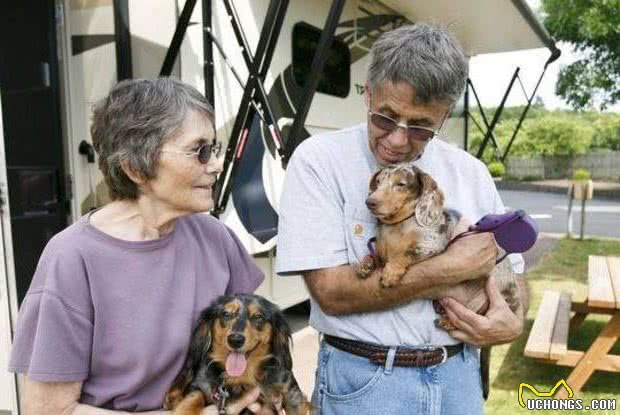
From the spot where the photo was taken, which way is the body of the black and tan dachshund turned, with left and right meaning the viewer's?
facing the viewer

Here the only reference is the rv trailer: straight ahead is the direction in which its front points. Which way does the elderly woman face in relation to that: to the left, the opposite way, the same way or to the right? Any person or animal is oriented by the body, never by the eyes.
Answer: to the right

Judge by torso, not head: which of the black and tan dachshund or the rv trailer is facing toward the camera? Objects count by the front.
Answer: the black and tan dachshund

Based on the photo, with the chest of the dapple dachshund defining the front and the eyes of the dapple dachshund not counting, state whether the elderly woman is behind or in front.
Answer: in front

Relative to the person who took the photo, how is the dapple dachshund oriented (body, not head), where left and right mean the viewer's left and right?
facing the viewer and to the left of the viewer

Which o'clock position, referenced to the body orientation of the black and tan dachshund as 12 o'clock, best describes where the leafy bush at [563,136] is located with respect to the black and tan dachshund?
The leafy bush is roughly at 7 o'clock from the black and tan dachshund.

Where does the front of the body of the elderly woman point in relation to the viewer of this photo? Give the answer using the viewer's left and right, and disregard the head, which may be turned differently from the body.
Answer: facing the viewer and to the right of the viewer

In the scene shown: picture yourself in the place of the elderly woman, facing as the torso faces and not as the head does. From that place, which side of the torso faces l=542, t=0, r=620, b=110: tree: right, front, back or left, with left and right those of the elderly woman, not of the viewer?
left

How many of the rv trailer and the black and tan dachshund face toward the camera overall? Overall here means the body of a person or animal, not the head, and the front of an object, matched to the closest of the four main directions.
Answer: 1

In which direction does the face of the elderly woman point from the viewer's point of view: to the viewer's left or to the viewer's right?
to the viewer's right

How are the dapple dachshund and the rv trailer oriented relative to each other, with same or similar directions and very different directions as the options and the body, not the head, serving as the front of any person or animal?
very different directions

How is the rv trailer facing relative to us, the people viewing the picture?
facing away from the viewer and to the right of the viewer

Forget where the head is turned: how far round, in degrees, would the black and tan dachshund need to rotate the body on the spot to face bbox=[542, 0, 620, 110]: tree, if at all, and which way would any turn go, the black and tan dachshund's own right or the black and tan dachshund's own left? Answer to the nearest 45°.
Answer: approximately 135° to the black and tan dachshund's own left

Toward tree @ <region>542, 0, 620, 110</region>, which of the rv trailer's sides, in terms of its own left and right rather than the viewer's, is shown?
front

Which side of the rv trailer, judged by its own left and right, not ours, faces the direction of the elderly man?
right
